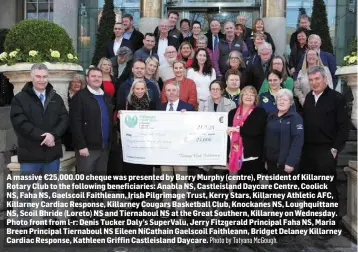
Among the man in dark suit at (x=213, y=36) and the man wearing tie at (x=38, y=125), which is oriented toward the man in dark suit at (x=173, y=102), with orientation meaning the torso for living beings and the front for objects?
the man in dark suit at (x=213, y=36)

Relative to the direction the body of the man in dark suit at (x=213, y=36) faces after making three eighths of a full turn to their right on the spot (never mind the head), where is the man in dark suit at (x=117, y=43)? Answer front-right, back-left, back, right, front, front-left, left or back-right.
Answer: front-left

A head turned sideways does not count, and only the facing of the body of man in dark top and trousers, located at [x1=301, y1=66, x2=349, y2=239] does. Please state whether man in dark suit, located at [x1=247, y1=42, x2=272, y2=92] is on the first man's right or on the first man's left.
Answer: on the first man's right

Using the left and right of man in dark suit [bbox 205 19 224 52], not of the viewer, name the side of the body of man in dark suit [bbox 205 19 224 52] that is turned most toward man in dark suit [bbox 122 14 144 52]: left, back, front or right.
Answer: right

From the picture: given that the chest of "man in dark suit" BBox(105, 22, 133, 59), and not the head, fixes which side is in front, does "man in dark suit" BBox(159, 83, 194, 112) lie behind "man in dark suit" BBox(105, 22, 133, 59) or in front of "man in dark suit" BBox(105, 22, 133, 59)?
in front

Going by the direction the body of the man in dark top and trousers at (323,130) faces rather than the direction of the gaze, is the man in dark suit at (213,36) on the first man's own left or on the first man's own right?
on the first man's own right

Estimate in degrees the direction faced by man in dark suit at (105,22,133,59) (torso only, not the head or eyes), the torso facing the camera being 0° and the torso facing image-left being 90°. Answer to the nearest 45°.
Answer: approximately 0°
